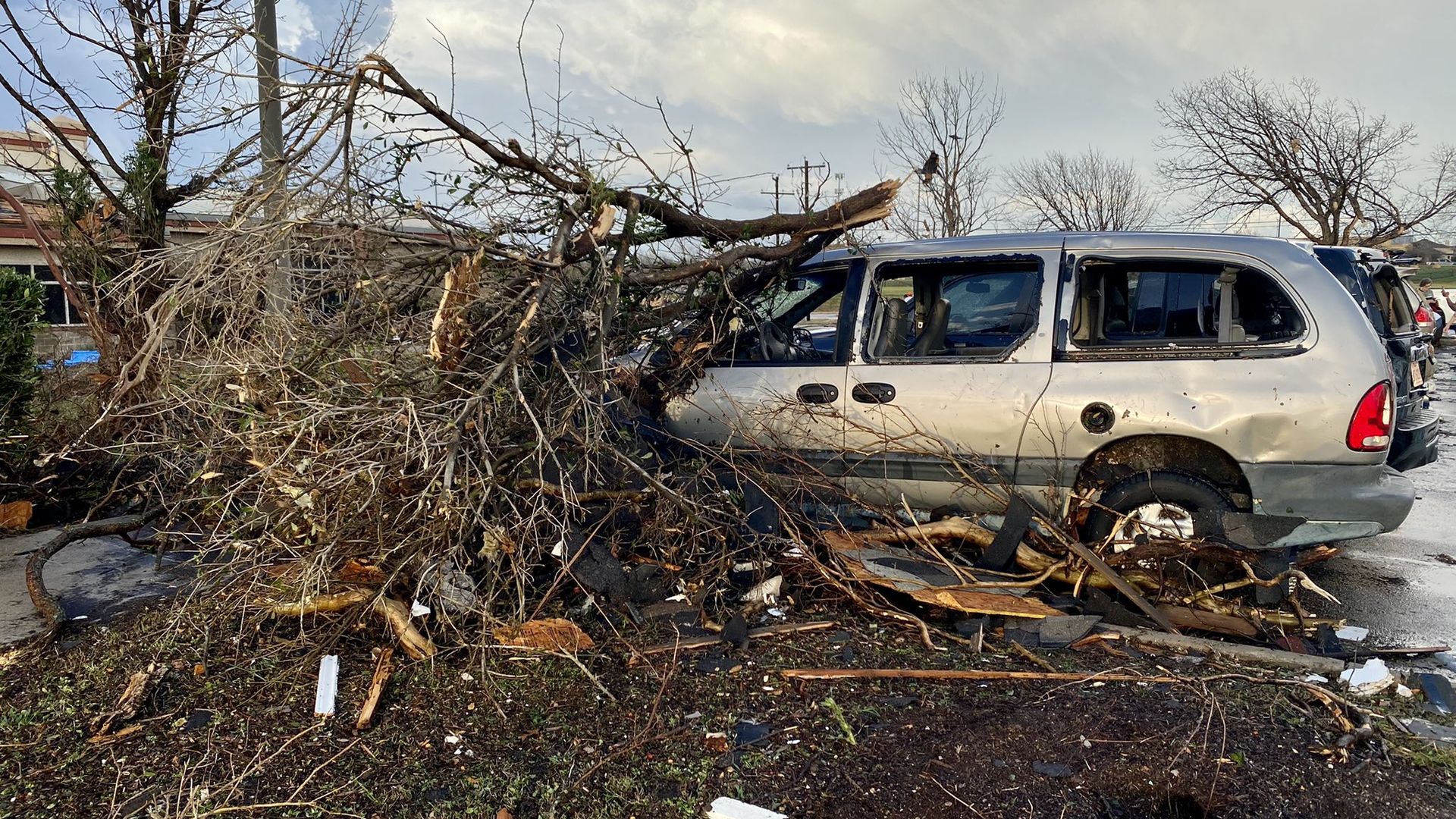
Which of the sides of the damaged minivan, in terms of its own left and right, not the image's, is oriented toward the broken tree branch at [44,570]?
front

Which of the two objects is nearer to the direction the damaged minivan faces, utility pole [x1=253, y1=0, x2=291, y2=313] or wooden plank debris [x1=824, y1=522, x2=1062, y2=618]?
the utility pole

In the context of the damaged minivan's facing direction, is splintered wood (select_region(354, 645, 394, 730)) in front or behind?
in front

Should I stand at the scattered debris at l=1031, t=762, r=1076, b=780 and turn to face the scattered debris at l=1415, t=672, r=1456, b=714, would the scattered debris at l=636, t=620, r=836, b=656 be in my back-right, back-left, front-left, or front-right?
back-left

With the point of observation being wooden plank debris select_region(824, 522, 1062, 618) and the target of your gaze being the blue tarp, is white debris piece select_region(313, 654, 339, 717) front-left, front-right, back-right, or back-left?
front-left

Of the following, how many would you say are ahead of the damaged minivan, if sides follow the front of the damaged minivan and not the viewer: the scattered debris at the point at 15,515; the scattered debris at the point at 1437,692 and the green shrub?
2

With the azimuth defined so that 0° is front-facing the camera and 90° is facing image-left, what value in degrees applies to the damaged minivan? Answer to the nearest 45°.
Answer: approximately 90°

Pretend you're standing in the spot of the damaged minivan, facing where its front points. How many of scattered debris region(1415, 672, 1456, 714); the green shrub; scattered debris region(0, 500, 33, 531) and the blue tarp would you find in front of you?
3

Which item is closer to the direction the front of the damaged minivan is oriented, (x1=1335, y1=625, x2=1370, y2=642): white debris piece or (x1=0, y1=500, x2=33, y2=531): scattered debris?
the scattered debris

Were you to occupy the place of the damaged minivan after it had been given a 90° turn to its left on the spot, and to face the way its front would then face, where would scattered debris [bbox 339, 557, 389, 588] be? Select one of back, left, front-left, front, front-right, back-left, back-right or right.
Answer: front-right

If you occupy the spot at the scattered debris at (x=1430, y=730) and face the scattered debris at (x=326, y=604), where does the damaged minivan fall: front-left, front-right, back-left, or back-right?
front-right

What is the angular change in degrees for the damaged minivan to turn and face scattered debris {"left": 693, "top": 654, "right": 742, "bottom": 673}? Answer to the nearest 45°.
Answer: approximately 45° to its left

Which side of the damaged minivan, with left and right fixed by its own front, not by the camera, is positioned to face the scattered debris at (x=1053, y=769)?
left

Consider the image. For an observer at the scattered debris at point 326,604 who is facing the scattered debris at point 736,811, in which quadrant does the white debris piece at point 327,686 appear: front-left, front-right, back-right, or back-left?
front-right

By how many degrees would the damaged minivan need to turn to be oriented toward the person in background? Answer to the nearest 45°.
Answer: approximately 135° to its right

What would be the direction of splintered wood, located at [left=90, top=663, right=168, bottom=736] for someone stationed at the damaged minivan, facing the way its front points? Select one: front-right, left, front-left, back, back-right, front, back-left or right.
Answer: front-left

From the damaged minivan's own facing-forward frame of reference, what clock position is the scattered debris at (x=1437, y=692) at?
The scattered debris is roughly at 7 o'clock from the damaged minivan.

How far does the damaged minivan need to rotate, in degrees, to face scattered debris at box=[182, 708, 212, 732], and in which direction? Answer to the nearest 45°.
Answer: approximately 45° to its left

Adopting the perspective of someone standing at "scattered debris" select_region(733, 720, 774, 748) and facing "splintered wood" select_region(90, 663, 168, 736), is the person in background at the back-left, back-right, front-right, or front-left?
back-right
